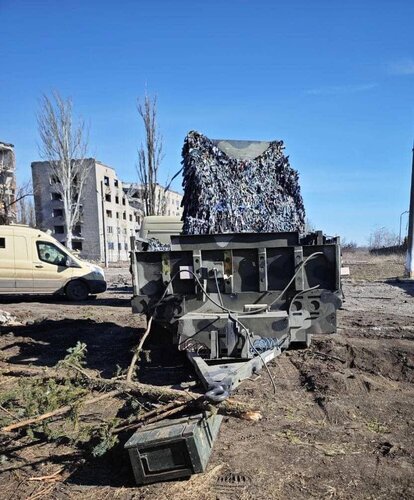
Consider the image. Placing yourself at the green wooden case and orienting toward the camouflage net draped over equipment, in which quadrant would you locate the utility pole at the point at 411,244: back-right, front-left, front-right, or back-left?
front-right

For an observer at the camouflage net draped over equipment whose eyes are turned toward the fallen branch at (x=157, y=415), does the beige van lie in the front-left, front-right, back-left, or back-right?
back-right

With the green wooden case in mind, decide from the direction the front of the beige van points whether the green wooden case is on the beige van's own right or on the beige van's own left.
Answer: on the beige van's own right

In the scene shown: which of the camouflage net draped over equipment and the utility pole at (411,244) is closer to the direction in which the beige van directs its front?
the utility pole

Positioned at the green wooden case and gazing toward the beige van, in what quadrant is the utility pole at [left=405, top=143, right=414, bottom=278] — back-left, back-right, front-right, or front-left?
front-right

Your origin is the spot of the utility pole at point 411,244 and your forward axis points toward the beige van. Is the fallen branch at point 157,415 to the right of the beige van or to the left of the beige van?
left

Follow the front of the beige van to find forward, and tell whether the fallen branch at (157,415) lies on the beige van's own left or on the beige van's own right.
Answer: on the beige van's own right

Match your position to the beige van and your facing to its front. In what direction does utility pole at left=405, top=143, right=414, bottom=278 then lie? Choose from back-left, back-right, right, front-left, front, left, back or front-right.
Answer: front

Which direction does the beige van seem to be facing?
to the viewer's right

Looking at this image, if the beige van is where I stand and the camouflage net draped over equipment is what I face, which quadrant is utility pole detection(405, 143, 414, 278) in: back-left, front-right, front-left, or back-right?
front-left

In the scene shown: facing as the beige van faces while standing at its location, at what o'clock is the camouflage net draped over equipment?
The camouflage net draped over equipment is roughly at 2 o'clock from the beige van.
